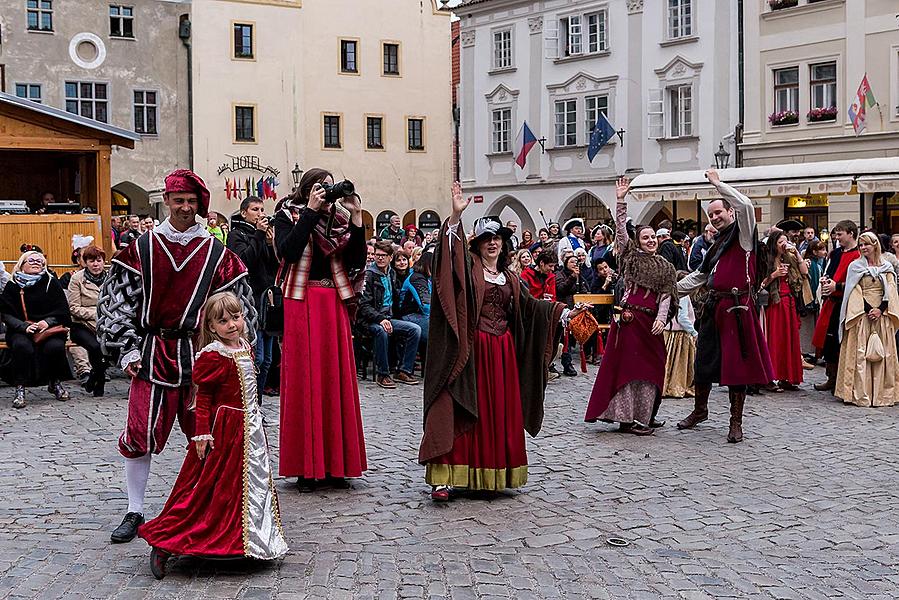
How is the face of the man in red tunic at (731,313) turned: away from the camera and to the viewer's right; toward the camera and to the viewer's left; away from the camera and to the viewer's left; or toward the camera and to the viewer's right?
toward the camera and to the viewer's left

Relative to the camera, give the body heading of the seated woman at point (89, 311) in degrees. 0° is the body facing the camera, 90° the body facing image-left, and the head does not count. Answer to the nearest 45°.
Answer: approximately 315°

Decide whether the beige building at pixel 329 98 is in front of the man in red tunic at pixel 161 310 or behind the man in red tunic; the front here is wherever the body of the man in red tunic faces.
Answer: behind

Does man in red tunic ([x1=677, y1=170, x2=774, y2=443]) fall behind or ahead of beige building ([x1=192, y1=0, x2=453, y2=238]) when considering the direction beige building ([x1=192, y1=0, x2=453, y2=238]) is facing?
ahead

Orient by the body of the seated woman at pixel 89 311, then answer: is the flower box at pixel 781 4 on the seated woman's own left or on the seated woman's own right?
on the seated woman's own left

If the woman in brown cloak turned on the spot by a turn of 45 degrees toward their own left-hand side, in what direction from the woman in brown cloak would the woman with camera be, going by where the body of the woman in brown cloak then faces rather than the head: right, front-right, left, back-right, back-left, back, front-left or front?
back-right

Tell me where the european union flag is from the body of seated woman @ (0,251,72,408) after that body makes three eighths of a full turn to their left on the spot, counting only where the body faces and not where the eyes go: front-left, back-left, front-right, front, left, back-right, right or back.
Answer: front

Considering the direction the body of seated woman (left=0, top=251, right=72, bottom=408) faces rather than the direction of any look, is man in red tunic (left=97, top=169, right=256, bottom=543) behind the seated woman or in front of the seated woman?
in front

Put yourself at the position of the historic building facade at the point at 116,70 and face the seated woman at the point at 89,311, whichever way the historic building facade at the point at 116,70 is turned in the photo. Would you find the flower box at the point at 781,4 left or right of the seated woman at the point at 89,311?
left
